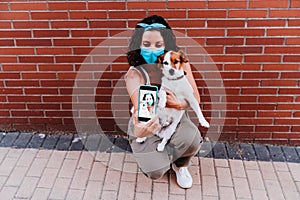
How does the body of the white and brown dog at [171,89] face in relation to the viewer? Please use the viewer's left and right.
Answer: facing the viewer

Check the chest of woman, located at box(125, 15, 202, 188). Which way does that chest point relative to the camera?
toward the camera
